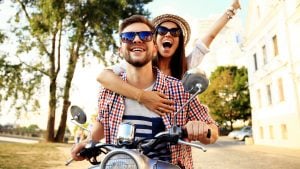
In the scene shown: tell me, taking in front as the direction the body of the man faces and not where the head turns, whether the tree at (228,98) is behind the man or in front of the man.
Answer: behind

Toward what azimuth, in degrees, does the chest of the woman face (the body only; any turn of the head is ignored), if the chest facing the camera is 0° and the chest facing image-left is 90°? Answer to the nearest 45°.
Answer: approximately 0°

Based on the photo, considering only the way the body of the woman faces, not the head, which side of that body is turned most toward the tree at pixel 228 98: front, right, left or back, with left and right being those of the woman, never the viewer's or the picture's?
back

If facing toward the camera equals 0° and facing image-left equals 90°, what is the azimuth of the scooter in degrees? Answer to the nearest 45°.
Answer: approximately 45°
